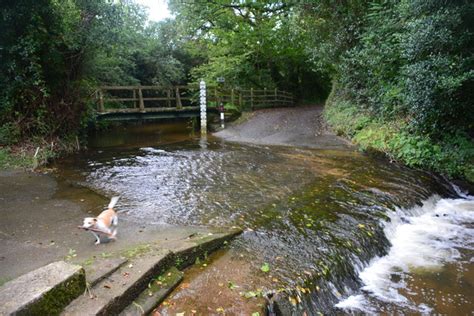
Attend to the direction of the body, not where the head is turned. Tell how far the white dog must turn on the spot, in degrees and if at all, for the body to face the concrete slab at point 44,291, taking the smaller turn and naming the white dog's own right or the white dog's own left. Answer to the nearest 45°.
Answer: approximately 45° to the white dog's own left

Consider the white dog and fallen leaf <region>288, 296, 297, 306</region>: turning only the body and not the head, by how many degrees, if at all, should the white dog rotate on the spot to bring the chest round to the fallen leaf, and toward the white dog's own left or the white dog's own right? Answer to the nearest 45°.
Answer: approximately 90° to the white dog's own left

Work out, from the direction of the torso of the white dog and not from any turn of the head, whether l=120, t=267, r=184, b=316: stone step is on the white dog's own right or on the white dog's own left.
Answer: on the white dog's own left

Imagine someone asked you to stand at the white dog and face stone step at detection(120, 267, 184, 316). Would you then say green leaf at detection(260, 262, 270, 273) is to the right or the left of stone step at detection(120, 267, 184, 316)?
left

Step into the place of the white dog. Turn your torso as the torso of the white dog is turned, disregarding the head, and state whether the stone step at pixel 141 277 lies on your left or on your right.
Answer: on your left

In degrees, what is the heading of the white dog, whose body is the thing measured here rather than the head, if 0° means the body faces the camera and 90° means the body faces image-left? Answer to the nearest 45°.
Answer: approximately 45°

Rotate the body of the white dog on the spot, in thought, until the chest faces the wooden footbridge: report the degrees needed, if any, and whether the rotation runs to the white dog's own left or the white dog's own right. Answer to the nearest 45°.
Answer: approximately 135° to the white dog's own right

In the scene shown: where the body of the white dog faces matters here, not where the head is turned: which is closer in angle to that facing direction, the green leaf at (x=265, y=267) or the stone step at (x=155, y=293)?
the stone step
